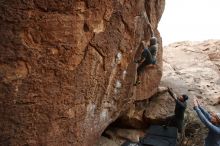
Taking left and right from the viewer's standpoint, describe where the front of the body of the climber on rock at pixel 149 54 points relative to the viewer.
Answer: facing to the left of the viewer

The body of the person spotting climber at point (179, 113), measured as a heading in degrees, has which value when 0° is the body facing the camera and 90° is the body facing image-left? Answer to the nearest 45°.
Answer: approximately 90°

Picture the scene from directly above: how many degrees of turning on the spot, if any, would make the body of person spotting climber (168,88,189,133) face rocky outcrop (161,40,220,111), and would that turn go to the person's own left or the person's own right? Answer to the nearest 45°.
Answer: approximately 90° to the person's own right

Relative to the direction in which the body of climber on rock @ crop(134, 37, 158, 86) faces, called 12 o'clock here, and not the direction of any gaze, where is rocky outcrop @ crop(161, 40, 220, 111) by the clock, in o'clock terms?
The rocky outcrop is roughly at 4 o'clock from the climber on rock.
